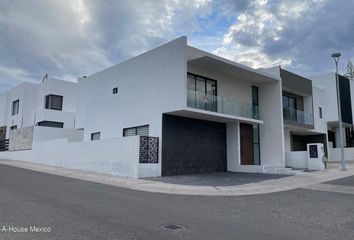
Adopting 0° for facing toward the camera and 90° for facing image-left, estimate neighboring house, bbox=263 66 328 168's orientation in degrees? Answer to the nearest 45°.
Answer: approximately 315°

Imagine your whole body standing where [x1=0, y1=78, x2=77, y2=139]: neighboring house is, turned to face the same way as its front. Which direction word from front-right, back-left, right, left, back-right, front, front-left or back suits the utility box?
left

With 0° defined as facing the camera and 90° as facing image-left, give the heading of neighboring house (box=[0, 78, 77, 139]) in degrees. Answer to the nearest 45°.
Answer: approximately 45°

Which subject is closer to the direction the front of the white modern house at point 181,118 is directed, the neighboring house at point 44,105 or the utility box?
the utility box

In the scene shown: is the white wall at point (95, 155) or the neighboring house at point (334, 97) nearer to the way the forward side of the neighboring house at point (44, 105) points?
the white wall

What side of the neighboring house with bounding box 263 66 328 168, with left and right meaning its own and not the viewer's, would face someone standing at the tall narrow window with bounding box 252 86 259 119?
right

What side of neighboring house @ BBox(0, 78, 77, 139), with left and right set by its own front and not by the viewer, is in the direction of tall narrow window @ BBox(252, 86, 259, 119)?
left

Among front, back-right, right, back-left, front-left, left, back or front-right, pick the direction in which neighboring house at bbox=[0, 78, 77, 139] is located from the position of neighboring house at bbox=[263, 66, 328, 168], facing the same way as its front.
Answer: back-right
